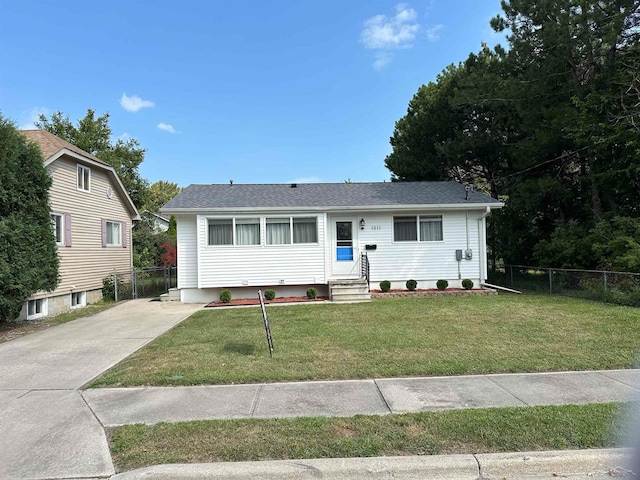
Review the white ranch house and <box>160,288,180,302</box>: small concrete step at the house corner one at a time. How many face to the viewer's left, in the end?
1

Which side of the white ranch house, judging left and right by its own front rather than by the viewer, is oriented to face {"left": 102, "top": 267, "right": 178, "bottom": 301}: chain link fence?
right

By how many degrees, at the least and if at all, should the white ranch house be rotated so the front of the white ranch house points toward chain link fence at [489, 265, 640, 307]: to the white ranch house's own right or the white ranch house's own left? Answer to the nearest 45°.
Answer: approximately 90° to the white ranch house's own left

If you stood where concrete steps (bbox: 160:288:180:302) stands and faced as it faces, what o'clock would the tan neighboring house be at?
The tan neighboring house is roughly at 1 o'clock from the concrete steps.

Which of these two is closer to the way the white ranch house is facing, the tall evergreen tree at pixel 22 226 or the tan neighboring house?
the tall evergreen tree

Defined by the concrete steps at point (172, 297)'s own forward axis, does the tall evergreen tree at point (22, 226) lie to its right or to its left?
on its left

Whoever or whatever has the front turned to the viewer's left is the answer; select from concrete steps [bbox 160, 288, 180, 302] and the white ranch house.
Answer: the concrete steps

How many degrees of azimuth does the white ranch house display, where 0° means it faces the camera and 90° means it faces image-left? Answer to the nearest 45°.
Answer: approximately 0°

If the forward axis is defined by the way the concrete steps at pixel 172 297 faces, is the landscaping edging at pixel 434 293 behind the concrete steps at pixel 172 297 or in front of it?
behind

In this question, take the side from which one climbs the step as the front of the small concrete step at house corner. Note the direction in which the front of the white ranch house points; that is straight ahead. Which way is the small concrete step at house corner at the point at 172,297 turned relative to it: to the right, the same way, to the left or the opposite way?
to the right

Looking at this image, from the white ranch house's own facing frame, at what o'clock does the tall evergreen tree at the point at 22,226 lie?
The tall evergreen tree is roughly at 2 o'clock from the white ranch house.

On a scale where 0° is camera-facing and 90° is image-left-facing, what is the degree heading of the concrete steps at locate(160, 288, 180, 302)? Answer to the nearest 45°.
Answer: approximately 90°

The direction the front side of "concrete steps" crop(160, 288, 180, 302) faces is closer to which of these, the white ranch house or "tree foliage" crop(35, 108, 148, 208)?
the tree foliage
